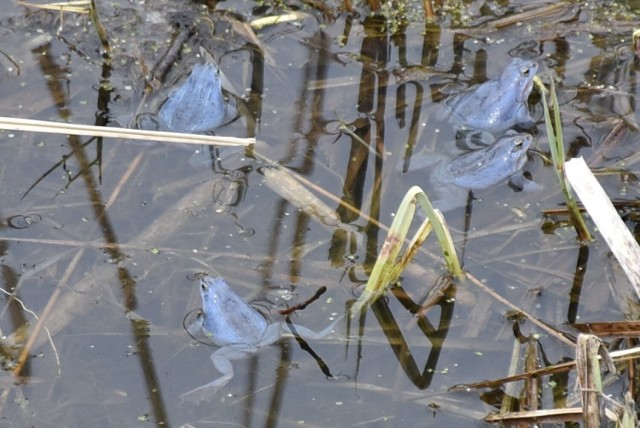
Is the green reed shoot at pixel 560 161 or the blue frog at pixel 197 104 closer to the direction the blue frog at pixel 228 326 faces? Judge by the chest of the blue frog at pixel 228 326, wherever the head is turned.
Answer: the blue frog

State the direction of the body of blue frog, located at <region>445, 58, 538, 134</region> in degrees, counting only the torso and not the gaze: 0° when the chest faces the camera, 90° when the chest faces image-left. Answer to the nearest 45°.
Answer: approximately 270°

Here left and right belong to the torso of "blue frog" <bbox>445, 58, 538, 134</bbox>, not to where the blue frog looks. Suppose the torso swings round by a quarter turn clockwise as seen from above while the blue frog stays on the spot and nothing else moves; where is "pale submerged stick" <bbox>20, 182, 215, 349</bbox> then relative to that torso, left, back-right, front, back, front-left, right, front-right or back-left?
front-right

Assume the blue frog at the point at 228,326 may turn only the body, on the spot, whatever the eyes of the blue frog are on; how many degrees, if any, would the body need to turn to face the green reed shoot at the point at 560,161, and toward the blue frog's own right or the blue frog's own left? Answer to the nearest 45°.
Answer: approximately 135° to the blue frog's own right

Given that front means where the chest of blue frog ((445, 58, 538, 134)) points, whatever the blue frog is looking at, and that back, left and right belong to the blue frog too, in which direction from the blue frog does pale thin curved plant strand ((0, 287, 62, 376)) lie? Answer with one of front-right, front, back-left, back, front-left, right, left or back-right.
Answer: back-right

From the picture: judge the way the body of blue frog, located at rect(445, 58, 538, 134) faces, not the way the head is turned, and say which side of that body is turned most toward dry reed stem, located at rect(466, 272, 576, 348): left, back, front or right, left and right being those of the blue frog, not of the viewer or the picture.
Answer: right

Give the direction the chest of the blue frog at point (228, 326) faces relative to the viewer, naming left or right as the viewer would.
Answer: facing away from the viewer and to the left of the viewer

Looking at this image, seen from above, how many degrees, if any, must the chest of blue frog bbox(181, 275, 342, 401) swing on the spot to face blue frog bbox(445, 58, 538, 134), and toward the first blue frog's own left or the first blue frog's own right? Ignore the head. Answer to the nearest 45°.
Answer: approximately 90° to the first blue frog's own right

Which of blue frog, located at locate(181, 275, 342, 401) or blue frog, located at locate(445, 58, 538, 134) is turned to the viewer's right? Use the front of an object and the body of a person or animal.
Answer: blue frog, located at locate(445, 58, 538, 134)

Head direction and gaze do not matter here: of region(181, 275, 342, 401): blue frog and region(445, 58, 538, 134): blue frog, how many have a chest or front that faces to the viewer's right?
1

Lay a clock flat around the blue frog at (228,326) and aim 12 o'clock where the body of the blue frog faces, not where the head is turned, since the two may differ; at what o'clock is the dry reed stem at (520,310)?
The dry reed stem is roughly at 4 o'clock from the blue frog.

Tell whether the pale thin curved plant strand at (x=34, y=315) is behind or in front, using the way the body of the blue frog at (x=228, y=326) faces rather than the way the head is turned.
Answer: in front

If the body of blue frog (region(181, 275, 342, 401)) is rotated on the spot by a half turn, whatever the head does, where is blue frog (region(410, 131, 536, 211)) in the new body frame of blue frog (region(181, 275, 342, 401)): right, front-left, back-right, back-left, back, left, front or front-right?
left

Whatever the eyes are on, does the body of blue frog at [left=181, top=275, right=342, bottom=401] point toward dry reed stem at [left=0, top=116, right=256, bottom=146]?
yes

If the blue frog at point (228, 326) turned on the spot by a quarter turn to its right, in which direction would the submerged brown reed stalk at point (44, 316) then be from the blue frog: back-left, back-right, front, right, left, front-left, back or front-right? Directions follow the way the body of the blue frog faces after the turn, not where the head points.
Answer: back-left
